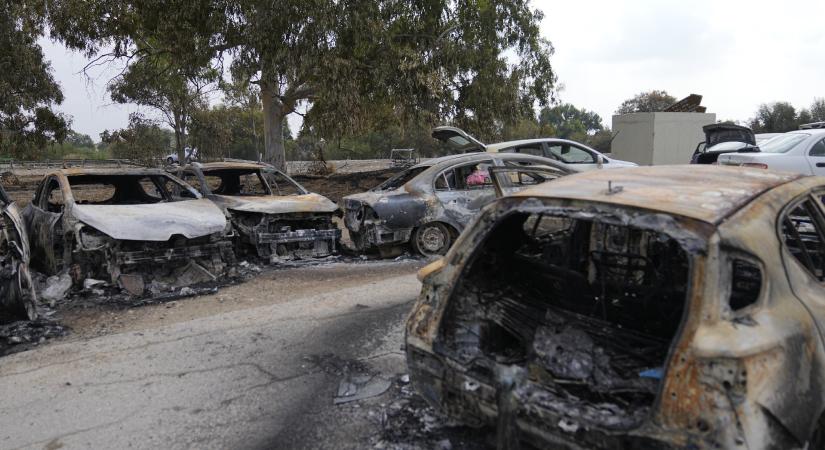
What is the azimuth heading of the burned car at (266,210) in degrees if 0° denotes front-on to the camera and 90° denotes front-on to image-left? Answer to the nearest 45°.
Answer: approximately 315°

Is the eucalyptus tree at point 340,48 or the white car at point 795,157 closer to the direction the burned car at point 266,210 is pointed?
the white car

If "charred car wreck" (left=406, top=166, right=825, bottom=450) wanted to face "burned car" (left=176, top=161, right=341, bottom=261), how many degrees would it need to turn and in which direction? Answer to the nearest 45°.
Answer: approximately 90° to its left

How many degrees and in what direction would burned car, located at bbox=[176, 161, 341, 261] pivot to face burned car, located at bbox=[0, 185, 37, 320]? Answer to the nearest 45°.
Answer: approximately 90° to its right

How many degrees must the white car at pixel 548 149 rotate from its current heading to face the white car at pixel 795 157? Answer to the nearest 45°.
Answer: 0° — it already faces it

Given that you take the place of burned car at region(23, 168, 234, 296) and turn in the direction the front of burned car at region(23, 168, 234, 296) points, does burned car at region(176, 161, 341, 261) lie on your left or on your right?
on your left

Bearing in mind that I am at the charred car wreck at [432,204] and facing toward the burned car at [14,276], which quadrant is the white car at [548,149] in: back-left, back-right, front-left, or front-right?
back-right

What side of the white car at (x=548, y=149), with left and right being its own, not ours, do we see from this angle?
right

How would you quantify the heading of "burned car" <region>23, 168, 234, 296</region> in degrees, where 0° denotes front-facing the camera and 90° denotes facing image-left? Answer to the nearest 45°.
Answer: approximately 315°

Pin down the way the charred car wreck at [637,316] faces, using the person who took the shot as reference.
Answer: facing away from the viewer and to the right of the viewer
